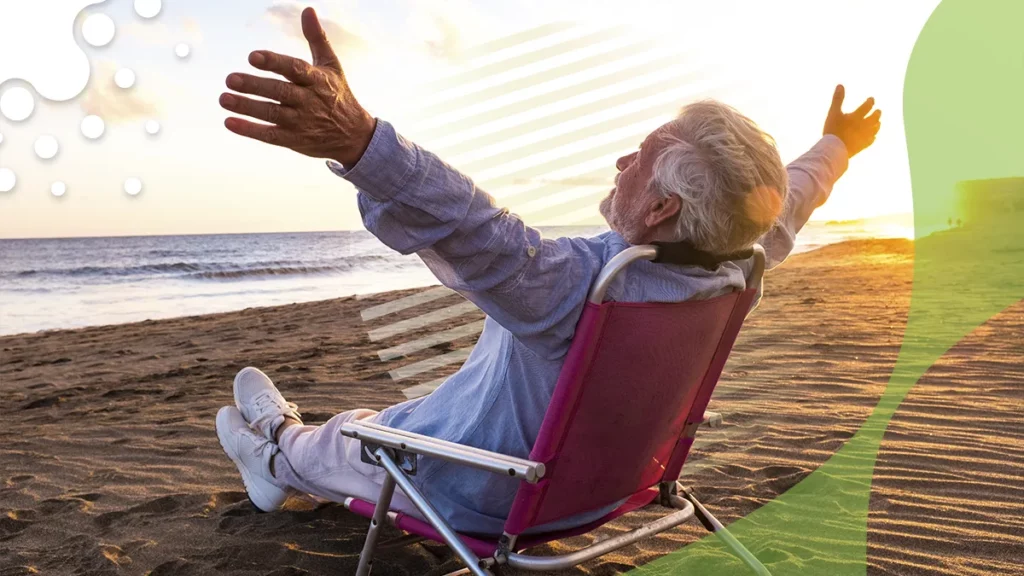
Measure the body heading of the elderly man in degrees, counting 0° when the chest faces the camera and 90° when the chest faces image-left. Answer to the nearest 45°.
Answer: approximately 135°

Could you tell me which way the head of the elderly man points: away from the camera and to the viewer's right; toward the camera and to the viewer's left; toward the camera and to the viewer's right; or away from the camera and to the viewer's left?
away from the camera and to the viewer's left

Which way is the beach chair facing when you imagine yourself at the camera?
facing away from the viewer and to the left of the viewer
